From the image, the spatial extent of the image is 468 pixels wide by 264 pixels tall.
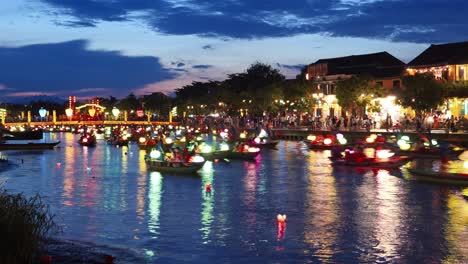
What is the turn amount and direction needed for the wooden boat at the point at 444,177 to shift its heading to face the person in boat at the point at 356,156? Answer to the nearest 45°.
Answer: approximately 45° to its right

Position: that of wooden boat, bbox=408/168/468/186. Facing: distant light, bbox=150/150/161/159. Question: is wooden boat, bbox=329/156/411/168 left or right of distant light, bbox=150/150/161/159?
right

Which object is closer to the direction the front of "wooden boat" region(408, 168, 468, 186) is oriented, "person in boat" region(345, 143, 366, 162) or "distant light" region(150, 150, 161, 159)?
the distant light

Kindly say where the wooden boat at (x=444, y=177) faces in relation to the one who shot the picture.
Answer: facing to the left of the viewer

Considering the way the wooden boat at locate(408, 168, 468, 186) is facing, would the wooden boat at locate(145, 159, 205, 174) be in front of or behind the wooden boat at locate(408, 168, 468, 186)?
in front
